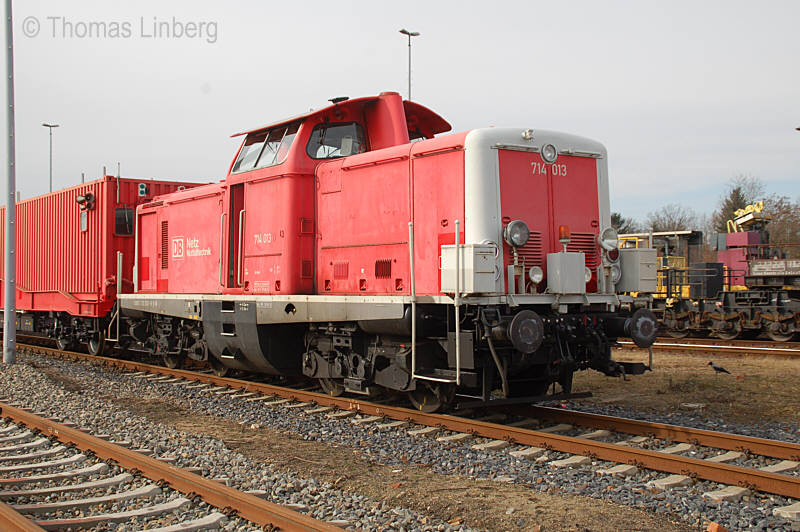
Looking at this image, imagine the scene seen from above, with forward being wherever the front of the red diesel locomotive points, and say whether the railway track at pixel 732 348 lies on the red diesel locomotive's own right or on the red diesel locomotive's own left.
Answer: on the red diesel locomotive's own left

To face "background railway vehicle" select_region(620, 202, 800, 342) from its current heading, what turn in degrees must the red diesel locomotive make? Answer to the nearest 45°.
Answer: approximately 90° to its left

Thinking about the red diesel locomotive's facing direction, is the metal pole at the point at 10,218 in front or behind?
behind

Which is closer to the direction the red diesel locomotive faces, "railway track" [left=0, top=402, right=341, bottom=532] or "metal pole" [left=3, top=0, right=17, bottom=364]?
the railway track

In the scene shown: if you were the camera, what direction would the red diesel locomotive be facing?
facing the viewer and to the right of the viewer

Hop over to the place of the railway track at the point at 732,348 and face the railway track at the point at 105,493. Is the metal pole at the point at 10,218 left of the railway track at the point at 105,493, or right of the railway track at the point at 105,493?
right

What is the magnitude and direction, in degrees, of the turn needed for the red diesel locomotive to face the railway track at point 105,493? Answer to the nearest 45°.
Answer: approximately 90° to its right

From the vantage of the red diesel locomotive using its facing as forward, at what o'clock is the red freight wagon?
The red freight wagon is roughly at 6 o'clock from the red diesel locomotive.
